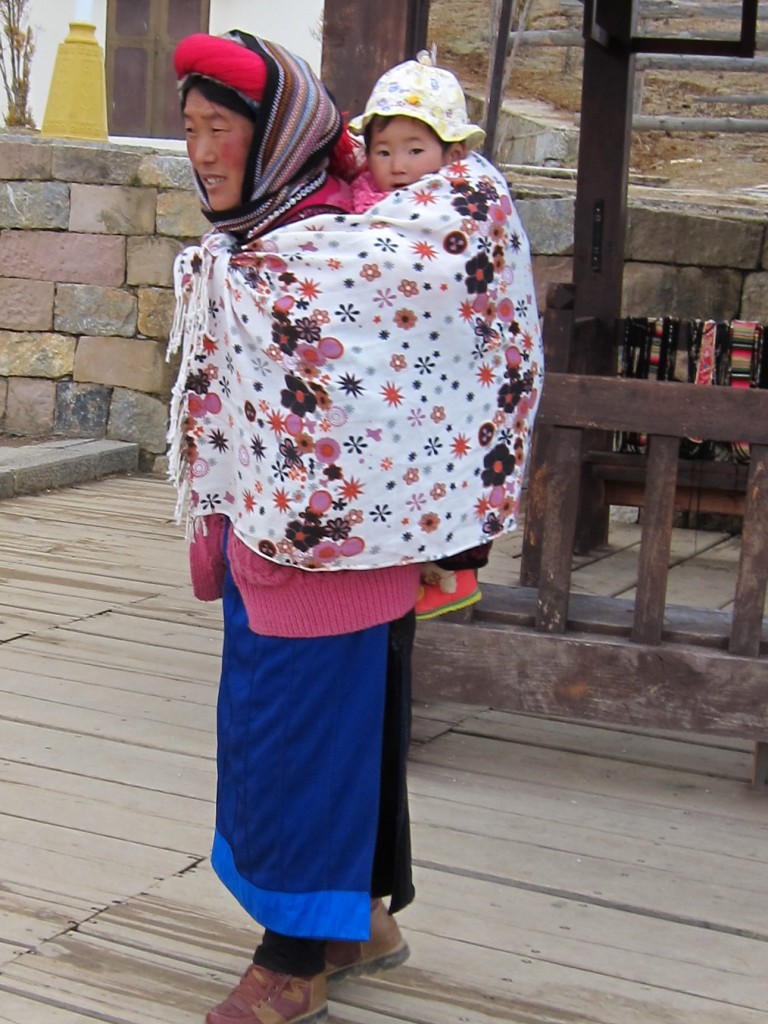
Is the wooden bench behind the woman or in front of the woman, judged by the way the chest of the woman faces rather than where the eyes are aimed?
behind

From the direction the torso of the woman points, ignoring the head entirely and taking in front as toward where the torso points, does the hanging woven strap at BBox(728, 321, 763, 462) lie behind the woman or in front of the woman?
behind

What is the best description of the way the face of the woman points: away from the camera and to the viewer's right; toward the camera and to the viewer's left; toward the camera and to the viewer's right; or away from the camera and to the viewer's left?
toward the camera and to the viewer's left

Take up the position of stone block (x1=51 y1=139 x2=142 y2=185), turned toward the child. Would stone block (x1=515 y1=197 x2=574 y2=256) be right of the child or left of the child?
left
